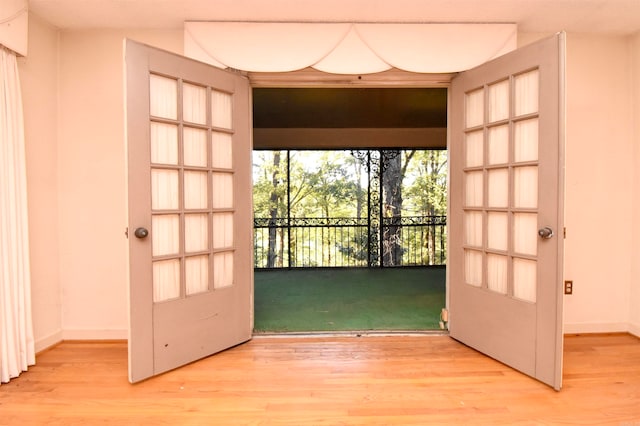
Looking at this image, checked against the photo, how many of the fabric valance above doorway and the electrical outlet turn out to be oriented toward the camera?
2

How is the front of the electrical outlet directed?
toward the camera

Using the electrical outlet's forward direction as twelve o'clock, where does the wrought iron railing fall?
The wrought iron railing is roughly at 4 o'clock from the electrical outlet.

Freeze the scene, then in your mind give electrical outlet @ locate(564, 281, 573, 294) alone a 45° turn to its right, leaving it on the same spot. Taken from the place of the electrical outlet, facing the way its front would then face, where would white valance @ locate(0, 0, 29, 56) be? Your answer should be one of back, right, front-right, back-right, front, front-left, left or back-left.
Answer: front

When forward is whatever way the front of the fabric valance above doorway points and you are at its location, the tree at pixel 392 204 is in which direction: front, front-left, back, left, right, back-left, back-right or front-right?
back

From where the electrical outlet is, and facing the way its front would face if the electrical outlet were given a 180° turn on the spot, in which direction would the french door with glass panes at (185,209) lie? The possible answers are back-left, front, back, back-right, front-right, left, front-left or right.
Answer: back-left

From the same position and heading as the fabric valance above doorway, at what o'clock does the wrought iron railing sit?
The wrought iron railing is roughly at 6 o'clock from the fabric valance above doorway.
